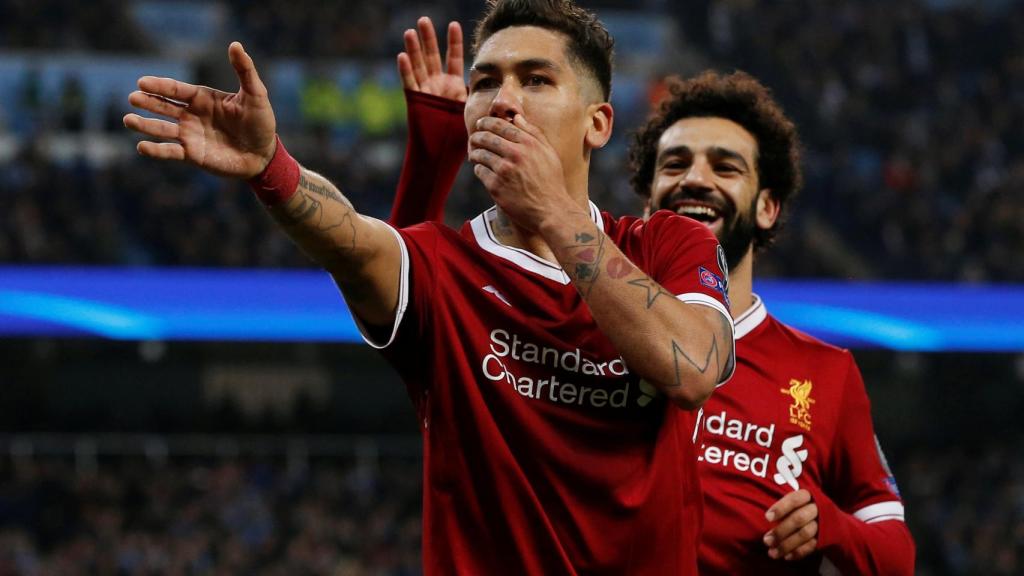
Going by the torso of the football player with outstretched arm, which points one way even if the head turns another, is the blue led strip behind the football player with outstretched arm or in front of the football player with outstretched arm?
behind

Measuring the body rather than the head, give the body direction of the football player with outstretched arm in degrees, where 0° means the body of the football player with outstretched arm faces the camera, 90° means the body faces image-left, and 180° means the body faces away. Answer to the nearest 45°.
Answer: approximately 0°
